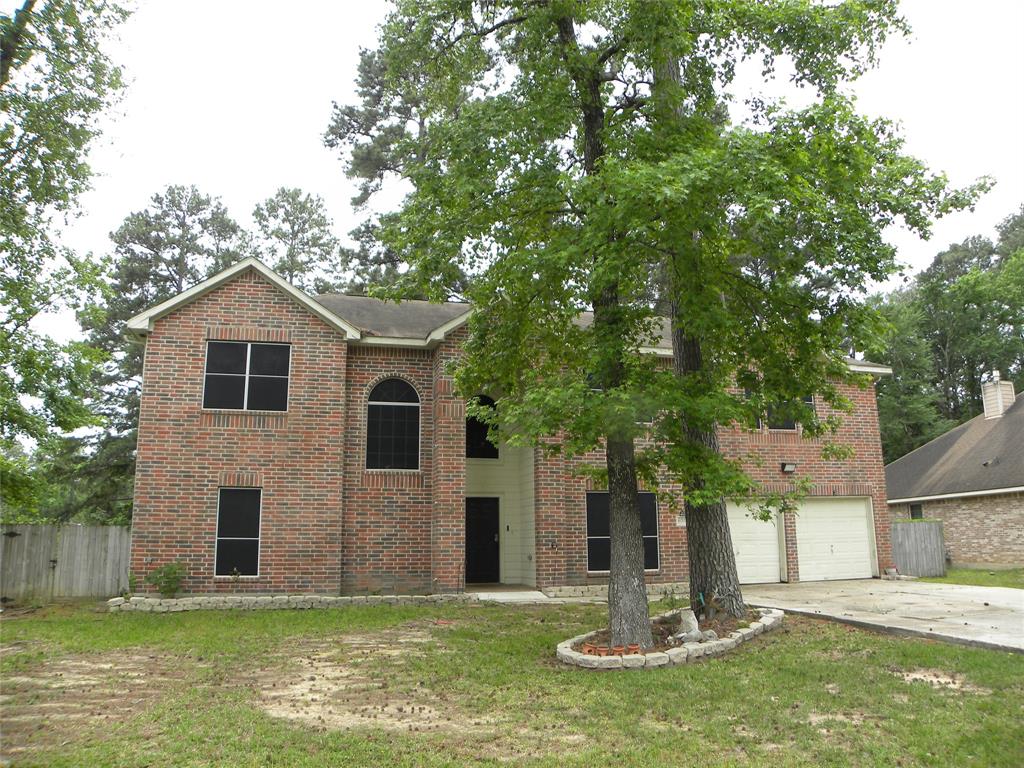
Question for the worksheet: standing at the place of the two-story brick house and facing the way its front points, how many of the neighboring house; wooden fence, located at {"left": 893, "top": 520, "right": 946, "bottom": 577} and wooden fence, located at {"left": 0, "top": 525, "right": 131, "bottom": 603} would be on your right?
1

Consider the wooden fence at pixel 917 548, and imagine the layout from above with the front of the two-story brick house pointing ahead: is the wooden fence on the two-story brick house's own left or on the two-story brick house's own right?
on the two-story brick house's own left

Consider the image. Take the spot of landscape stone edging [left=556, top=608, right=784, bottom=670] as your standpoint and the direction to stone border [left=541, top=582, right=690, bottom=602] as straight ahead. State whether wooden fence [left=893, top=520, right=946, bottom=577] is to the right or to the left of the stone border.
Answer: right

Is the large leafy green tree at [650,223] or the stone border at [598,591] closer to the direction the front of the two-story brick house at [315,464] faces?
the large leafy green tree

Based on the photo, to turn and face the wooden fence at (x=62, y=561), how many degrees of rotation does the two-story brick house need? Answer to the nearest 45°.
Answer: approximately 90° to its right

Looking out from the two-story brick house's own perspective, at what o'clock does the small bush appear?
The small bush is roughly at 2 o'clock from the two-story brick house.

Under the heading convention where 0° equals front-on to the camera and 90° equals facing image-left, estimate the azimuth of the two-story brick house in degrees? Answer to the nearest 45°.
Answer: approximately 0°

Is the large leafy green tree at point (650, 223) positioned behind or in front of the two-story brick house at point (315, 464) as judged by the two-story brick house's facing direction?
in front

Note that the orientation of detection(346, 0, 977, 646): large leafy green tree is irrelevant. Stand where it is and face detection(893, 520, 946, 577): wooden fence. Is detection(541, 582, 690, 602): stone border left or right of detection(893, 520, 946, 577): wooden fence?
left
